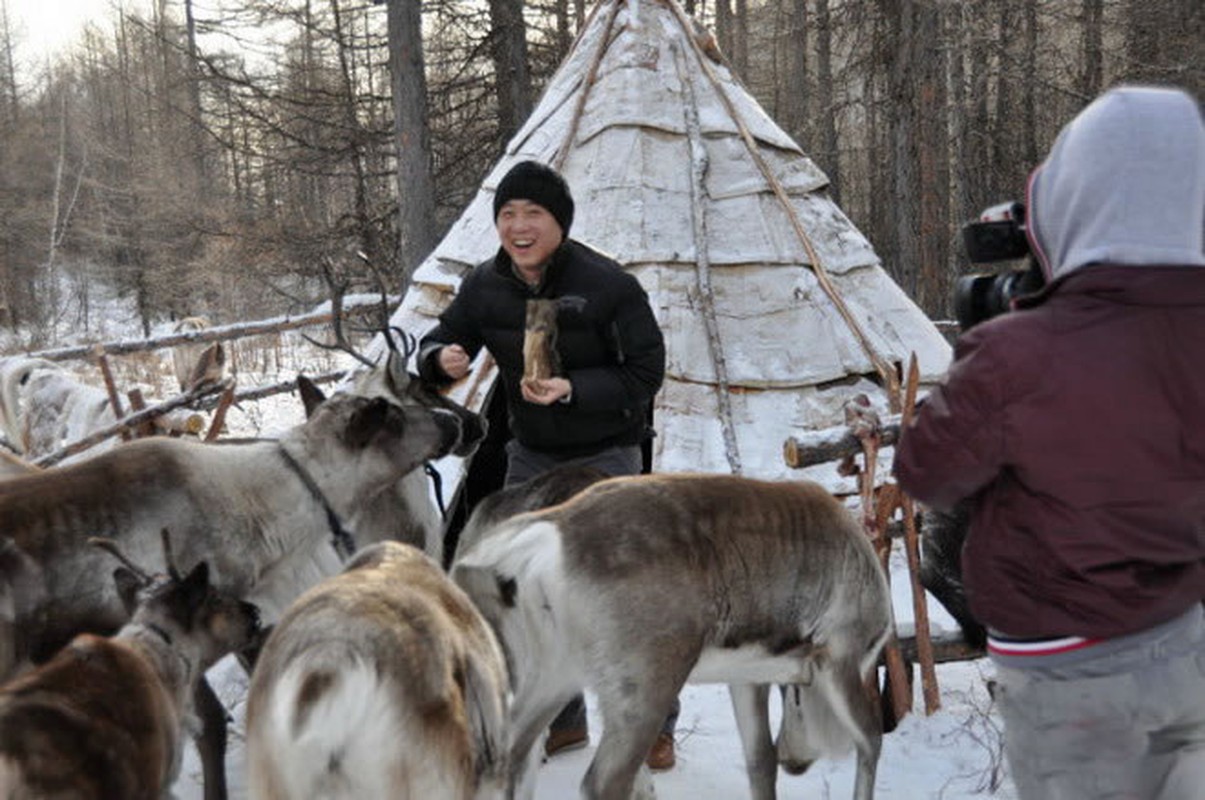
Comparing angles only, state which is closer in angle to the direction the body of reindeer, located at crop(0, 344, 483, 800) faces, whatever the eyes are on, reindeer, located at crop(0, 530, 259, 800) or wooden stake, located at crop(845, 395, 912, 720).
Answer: the wooden stake

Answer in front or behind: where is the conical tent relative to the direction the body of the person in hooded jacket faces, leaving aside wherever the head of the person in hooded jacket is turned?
in front

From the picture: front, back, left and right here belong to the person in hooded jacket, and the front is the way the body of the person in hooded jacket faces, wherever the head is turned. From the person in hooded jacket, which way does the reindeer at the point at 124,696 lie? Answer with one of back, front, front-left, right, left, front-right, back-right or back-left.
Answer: front-left

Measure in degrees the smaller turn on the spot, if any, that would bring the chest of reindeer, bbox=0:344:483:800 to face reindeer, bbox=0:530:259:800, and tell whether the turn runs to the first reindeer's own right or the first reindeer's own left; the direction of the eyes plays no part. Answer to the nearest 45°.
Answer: approximately 90° to the first reindeer's own right

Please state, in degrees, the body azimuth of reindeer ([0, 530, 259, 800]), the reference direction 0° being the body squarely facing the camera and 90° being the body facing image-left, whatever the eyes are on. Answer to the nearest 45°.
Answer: approximately 225°

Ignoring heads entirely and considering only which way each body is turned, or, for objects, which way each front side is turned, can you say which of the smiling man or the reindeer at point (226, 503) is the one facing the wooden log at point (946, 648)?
the reindeer

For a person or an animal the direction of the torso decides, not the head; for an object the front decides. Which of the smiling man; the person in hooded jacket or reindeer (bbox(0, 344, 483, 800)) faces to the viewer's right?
the reindeer

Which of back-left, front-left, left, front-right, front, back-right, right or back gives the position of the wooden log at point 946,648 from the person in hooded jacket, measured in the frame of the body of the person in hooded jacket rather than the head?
front-right

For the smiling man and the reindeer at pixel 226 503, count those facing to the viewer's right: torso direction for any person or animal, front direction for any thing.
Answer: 1

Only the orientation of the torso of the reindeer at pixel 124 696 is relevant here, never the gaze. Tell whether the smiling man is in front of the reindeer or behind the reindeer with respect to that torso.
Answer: in front

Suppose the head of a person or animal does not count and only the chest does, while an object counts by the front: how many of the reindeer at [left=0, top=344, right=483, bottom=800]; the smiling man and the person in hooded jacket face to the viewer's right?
1

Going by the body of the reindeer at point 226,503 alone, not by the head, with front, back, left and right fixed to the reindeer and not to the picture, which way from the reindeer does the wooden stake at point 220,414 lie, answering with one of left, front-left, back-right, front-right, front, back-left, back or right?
left

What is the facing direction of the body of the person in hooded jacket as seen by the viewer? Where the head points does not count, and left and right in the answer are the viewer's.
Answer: facing away from the viewer and to the left of the viewer

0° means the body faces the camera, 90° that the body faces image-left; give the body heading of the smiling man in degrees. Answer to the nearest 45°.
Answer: approximately 45°

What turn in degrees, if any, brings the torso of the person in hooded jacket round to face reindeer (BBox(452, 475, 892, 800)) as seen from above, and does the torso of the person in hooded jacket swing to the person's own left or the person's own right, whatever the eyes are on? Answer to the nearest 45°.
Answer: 0° — they already face it

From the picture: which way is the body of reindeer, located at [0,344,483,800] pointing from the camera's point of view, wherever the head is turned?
to the viewer's right

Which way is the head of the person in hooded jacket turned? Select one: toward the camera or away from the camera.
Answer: away from the camera
